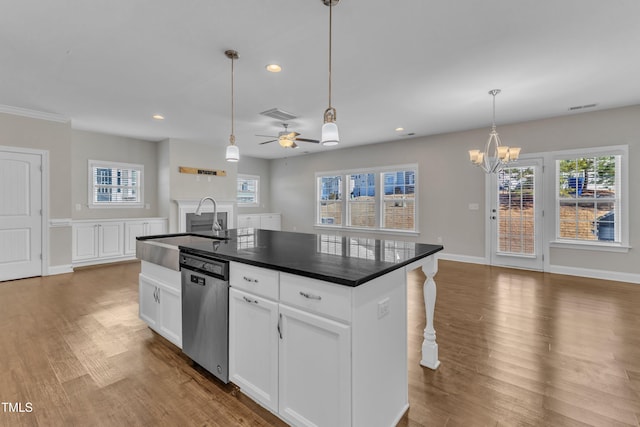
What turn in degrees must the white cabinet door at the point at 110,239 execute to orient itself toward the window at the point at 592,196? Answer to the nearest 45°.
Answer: approximately 45° to its left

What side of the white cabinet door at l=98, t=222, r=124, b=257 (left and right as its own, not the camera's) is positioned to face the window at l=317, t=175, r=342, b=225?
left

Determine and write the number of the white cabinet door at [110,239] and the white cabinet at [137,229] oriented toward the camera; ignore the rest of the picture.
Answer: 2

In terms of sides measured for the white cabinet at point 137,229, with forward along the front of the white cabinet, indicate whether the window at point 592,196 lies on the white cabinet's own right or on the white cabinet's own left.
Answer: on the white cabinet's own left

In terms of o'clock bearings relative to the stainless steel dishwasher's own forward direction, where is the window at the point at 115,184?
The window is roughly at 4 o'clock from the stainless steel dishwasher.

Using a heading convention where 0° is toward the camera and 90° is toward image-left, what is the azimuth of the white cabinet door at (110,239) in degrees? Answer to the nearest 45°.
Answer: approximately 0°

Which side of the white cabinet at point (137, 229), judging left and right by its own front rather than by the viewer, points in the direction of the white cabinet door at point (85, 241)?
right

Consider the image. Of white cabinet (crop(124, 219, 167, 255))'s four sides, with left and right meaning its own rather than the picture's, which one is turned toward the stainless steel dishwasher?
front
